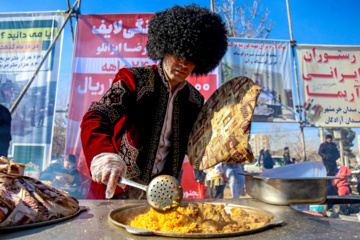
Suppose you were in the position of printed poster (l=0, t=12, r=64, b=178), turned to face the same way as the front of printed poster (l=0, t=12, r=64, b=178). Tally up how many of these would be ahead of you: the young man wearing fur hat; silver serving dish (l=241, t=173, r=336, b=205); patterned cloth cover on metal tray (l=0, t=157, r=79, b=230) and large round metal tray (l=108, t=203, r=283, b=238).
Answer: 4

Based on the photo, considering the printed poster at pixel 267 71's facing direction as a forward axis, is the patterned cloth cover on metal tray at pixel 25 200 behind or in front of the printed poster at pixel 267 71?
in front

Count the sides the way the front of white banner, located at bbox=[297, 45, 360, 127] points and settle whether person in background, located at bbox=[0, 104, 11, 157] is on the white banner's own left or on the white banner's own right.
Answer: on the white banner's own right

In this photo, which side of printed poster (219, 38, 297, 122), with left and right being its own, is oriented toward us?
front

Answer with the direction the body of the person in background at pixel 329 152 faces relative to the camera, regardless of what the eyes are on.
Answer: toward the camera

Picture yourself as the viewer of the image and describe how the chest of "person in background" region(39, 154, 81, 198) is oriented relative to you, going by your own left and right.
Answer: facing the viewer

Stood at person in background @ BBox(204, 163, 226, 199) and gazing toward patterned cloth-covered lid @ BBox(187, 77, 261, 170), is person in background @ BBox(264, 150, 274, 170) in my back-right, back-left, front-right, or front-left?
back-left
